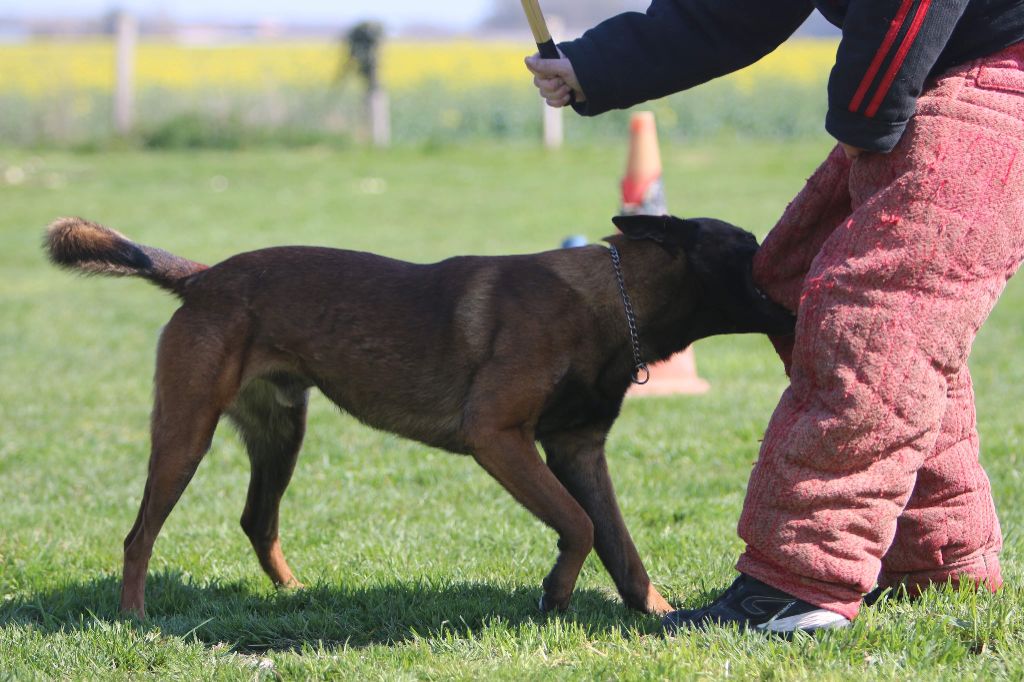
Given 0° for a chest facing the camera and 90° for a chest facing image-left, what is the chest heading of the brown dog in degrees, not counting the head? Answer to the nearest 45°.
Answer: approximately 270°

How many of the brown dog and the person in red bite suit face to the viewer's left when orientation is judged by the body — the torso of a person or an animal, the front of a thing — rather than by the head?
1

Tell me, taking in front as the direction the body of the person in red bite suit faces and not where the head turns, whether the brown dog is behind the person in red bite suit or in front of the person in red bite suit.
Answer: in front

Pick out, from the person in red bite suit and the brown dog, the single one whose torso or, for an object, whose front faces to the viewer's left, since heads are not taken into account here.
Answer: the person in red bite suit

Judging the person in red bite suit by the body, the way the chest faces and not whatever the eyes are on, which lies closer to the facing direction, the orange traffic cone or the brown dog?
the brown dog

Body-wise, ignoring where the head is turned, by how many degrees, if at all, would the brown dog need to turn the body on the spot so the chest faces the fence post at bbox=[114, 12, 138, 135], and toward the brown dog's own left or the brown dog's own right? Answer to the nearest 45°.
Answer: approximately 90° to the brown dog's own left

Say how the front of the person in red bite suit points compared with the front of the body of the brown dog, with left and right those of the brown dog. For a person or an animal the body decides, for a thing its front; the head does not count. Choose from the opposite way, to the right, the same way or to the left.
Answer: the opposite way

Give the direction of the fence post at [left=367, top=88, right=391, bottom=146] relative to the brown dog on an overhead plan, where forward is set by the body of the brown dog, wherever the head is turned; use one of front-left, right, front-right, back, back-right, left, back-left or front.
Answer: left

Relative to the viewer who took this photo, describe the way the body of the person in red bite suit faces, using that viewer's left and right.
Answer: facing to the left of the viewer

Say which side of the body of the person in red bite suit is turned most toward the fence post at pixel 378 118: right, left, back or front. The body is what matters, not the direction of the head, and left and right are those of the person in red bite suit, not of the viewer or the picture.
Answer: right
